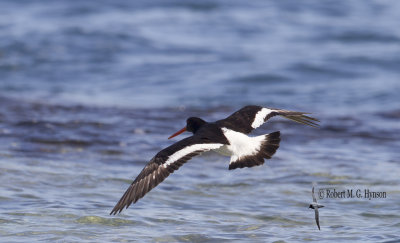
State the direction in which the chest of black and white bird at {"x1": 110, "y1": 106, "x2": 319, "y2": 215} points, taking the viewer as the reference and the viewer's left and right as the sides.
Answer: facing away from the viewer and to the left of the viewer
